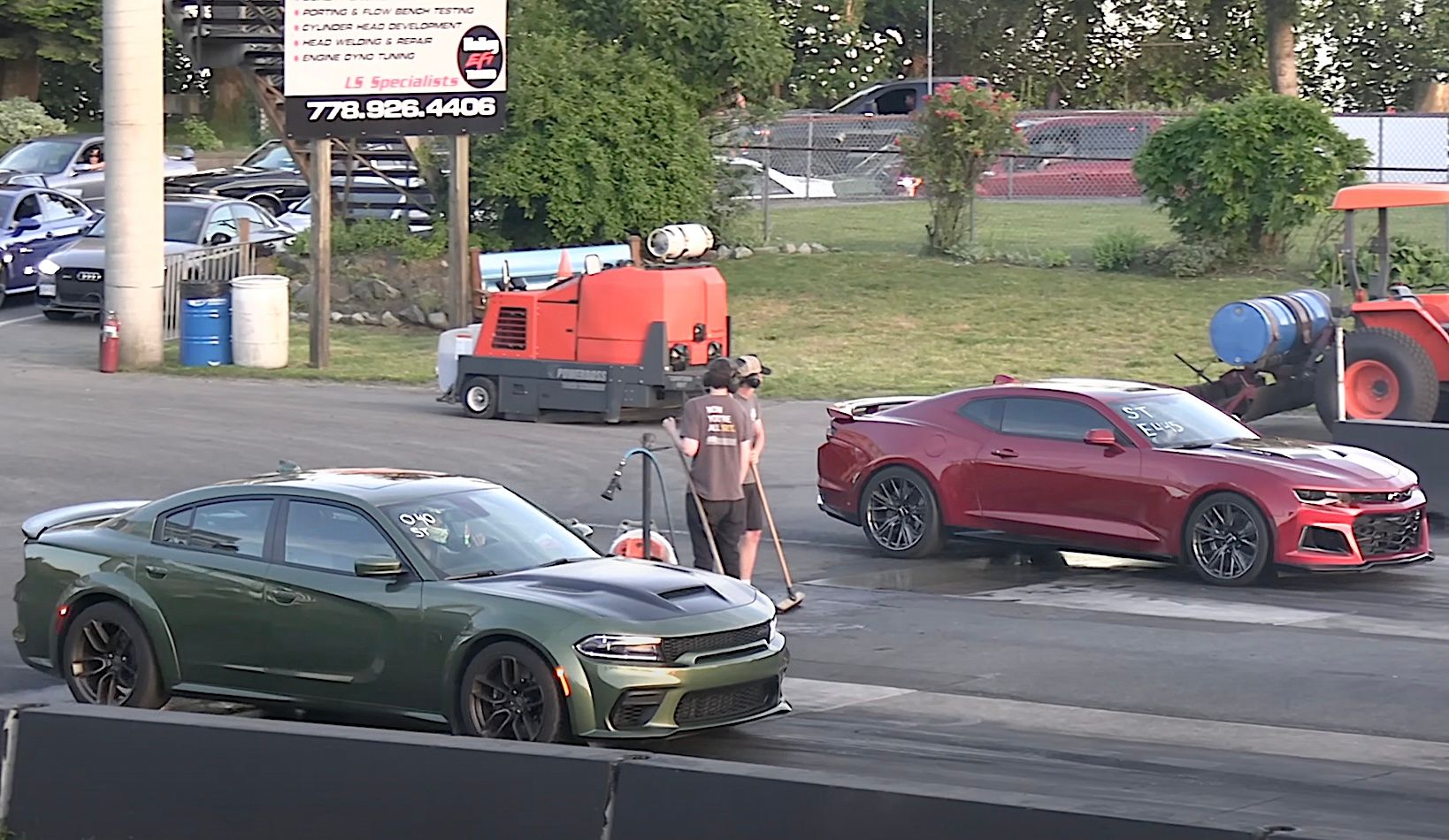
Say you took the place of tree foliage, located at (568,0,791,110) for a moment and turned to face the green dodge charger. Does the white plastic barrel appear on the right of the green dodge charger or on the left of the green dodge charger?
right

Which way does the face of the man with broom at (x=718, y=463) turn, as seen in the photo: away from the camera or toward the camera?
away from the camera

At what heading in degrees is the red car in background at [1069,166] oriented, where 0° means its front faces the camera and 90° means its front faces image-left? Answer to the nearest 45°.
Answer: approximately 90°

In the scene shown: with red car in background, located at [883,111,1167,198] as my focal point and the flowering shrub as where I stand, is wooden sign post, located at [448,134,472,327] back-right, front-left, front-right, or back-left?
back-left

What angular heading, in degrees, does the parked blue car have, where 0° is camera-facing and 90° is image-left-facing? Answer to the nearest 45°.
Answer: approximately 45°

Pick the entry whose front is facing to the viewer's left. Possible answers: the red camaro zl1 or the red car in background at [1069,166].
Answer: the red car in background

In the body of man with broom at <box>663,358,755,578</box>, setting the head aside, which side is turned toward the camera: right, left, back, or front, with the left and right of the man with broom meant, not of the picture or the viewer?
back

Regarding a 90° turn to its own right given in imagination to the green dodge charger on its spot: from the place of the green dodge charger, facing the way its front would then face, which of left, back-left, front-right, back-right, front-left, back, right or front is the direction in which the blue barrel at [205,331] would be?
back-right

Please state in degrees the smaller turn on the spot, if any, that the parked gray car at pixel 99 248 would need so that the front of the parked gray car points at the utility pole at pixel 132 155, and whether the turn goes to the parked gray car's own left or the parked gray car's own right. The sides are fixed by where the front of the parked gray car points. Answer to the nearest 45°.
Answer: approximately 45° to the parked gray car's own left

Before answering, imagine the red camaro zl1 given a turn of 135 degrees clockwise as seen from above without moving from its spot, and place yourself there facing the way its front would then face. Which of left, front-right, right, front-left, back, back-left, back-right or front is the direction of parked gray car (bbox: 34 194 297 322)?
front-right
